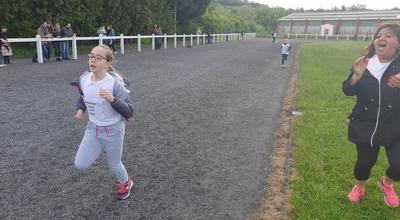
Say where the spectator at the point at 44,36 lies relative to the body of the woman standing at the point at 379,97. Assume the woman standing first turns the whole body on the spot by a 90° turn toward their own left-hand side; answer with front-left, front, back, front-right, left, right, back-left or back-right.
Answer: back-left

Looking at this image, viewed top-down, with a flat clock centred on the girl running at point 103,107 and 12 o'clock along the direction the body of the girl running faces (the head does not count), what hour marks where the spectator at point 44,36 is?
The spectator is roughly at 4 o'clock from the girl running.

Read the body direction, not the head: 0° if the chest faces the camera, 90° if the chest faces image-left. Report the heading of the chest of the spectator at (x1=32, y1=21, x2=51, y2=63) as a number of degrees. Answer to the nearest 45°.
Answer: approximately 315°

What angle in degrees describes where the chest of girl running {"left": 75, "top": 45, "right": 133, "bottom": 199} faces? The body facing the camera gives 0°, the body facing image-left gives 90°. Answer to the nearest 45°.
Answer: approximately 45°

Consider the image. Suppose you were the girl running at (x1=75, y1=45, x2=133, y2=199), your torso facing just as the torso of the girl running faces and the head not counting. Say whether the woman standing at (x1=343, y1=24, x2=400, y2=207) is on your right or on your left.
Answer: on your left

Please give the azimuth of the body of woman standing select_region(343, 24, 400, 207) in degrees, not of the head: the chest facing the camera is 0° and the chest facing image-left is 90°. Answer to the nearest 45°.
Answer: approximately 0°
